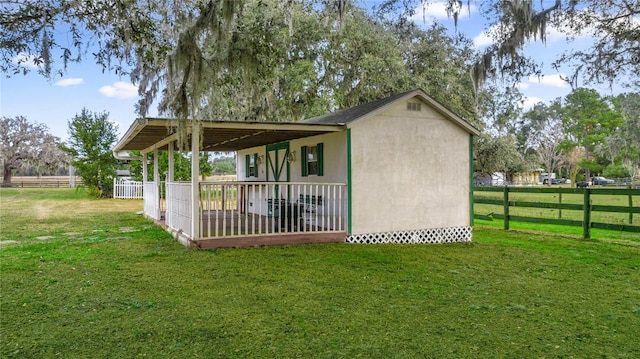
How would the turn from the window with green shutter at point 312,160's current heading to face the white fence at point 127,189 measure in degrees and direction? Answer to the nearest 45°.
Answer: approximately 90° to its right

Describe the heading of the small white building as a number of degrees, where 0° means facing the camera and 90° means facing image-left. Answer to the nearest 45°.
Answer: approximately 45°

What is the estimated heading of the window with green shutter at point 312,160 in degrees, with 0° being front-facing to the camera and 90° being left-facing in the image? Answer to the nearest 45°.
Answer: approximately 45°

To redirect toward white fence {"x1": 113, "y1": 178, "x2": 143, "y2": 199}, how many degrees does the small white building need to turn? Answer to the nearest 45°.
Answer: approximately 90° to its right
